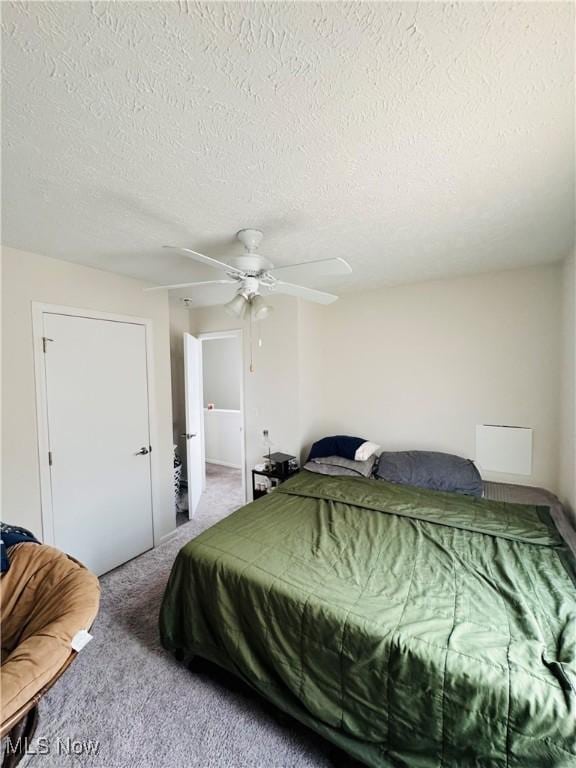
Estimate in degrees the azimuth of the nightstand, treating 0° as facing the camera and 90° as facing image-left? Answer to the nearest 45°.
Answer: approximately 45°

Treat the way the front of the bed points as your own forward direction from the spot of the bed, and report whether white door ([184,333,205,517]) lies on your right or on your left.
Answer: on your right

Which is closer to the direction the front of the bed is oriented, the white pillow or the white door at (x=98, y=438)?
the white door

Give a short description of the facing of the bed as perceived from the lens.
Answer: facing the viewer and to the left of the viewer

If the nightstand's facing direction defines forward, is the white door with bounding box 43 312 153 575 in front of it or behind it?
in front

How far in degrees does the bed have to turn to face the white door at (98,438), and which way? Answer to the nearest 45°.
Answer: approximately 45° to its right

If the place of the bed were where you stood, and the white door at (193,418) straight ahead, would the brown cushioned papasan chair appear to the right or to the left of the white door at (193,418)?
left

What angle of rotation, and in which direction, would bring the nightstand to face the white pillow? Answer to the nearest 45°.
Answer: approximately 135° to its left

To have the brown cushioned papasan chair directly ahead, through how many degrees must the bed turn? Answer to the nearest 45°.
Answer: approximately 45° to its right
